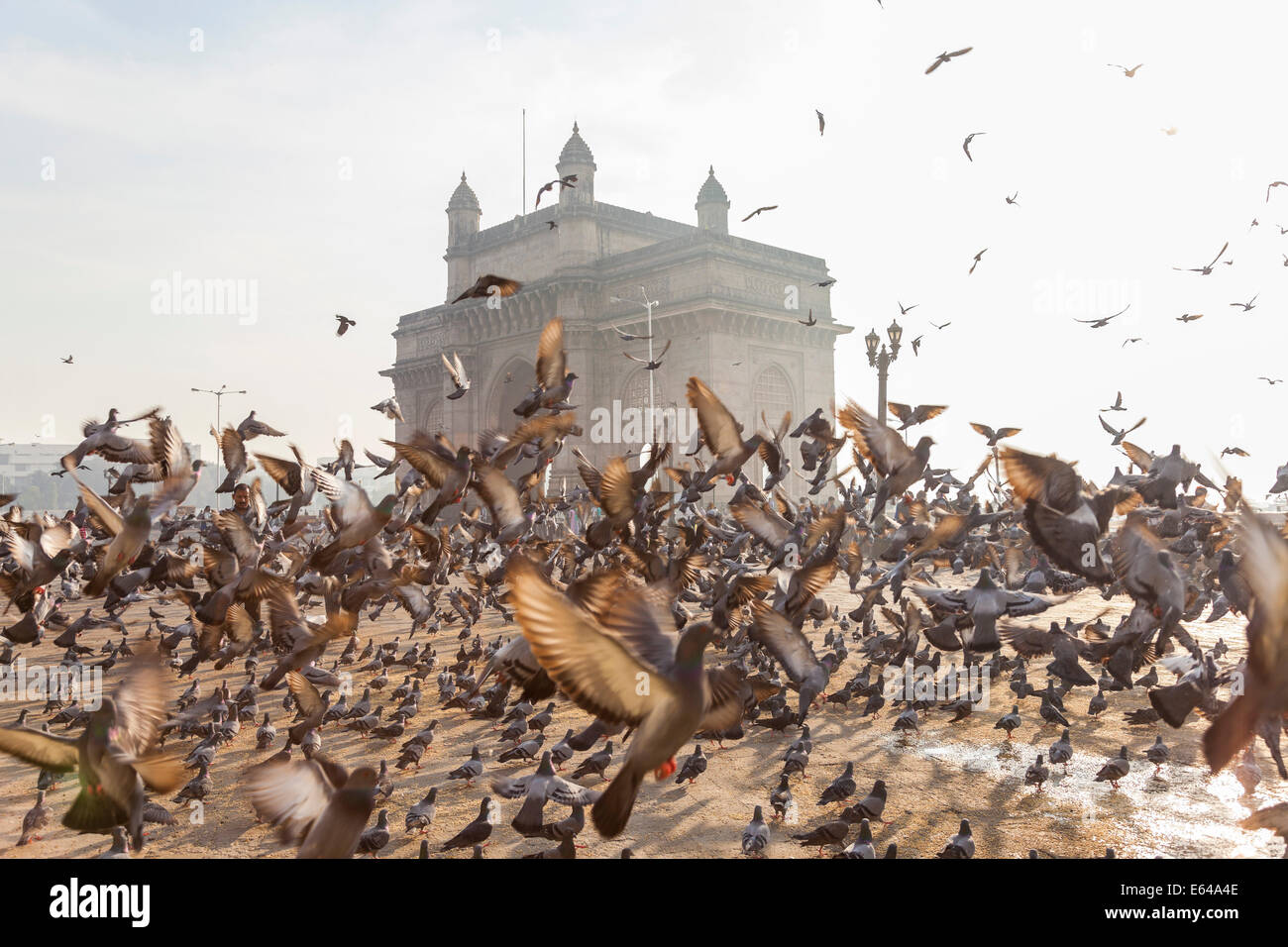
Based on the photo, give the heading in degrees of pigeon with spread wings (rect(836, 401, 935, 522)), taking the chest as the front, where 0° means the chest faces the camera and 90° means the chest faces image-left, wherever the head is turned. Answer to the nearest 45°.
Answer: approximately 270°

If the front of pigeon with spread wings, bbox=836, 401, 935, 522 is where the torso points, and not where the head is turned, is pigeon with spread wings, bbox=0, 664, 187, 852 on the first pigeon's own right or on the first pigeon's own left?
on the first pigeon's own right

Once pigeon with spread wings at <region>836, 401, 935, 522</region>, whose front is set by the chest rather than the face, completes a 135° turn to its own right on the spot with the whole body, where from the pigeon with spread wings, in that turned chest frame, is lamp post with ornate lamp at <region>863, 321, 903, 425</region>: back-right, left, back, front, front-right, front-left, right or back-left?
back-right

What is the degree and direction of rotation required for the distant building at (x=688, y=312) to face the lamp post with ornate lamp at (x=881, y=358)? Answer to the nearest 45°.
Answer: approximately 45° to its left

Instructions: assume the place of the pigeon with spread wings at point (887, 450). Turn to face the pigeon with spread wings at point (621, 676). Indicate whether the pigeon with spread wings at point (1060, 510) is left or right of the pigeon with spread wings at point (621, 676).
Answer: left

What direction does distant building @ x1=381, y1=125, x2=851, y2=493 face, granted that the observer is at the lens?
facing the viewer and to the left of the viewer

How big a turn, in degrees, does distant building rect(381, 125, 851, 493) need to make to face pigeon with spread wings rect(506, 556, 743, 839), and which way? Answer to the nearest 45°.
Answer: approximately 45° to its left

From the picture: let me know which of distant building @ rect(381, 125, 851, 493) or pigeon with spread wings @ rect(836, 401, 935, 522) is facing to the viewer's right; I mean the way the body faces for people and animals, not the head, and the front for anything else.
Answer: the pigeon with spread wings

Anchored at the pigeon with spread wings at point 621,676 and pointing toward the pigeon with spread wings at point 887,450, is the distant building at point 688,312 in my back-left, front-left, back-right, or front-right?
front-left

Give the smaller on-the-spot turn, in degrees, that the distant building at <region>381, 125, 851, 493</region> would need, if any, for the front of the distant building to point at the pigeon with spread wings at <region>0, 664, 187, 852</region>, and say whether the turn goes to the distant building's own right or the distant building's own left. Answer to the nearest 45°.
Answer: approximately 45° to the distant building's own left

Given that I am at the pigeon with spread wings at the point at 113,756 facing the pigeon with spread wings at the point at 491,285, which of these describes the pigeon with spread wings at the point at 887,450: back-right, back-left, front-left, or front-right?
front-right

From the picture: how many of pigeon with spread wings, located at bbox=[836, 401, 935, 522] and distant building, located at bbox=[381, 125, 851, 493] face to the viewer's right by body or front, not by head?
1
